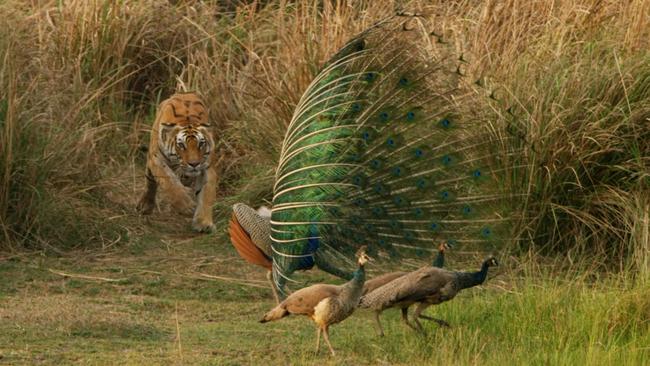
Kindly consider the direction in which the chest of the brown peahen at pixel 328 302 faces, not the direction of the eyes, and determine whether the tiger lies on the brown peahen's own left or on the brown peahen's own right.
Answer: on the brown peahen's own left

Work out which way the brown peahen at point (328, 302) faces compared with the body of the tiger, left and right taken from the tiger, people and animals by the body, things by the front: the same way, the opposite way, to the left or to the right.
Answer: to the left

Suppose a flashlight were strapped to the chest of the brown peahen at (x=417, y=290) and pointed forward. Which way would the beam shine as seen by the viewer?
to the viewer's right

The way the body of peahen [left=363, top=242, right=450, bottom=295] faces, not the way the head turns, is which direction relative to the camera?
to the viewer's right

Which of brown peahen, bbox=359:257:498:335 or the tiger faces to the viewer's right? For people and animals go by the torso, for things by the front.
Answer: the brown peahen

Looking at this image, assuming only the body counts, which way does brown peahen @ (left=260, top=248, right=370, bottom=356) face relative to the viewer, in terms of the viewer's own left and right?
facing to the right of the viewer

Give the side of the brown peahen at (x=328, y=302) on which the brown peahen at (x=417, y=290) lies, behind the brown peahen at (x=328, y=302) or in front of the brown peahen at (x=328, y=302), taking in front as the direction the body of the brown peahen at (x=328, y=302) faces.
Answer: in front

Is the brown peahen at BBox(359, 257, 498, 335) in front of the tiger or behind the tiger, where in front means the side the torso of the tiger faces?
in front

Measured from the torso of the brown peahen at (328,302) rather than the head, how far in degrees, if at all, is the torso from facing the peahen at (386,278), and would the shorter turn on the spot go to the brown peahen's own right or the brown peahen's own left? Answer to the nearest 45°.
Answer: approximately 45° to the brown peahen's own left
